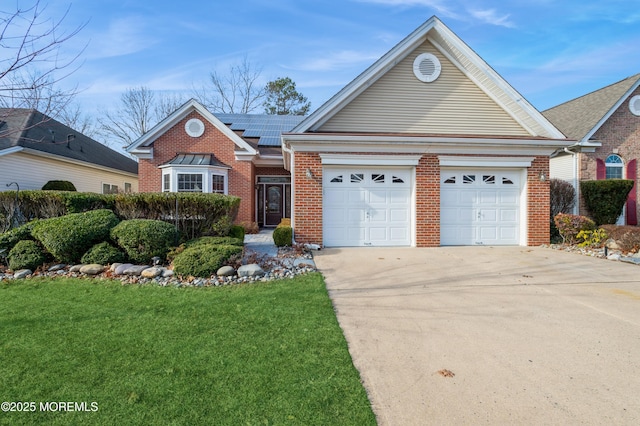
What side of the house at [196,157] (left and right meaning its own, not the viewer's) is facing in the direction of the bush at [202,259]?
front

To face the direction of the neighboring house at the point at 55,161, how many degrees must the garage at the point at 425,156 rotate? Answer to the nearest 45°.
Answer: approximately 90° to its right

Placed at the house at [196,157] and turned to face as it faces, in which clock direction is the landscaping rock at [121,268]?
The landscaping rock is roughly at 12 o'clock from the house.

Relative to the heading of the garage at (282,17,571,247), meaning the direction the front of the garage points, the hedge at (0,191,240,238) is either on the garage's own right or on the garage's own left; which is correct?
on the garage's own right

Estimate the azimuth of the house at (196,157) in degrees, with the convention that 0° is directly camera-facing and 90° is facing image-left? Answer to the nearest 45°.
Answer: approximately 0°

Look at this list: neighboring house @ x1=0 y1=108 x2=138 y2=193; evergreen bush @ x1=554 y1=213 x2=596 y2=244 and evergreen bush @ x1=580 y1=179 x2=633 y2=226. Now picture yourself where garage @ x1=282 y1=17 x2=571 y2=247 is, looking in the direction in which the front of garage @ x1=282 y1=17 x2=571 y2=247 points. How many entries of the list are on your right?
1

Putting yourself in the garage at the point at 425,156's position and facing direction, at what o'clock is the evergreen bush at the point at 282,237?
The evergreen bush is roughly at 2 o'clock from the garage.

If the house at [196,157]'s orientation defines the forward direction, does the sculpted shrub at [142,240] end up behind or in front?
in front

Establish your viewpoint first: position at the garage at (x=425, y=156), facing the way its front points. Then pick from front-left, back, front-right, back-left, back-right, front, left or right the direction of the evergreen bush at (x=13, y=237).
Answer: front-right

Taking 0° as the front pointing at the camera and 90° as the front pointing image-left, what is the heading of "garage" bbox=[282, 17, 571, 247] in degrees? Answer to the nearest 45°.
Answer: approximately 0°

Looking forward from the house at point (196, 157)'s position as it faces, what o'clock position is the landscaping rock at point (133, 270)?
The landscaping rock is roughly at 12 o'clock from the house.

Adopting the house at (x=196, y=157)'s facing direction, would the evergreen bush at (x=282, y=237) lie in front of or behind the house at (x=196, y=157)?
in front

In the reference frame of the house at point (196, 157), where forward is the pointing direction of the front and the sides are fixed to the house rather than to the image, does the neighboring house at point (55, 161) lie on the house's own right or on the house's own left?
on the house's own right
